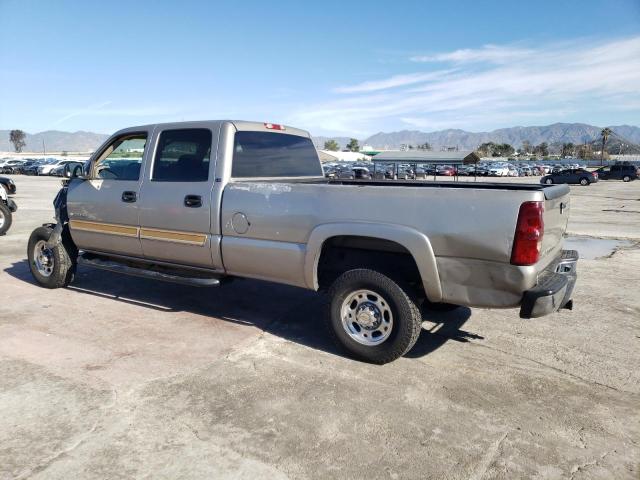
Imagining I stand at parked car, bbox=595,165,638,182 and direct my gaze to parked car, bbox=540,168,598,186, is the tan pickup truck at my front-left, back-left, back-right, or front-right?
front-left

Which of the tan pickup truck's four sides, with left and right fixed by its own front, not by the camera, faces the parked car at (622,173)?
right

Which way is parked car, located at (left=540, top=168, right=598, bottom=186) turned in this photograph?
to the viewer's left

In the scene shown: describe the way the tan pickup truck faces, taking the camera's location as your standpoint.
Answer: facing away from the viewer and to the left of the viewer

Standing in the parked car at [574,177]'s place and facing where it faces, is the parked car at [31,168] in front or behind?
in front

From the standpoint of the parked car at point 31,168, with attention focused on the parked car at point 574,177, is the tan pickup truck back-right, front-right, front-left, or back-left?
front-right

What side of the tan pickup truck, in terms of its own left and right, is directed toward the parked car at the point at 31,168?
front

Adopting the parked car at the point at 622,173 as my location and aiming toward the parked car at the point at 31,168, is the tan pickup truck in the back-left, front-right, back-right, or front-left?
front-left

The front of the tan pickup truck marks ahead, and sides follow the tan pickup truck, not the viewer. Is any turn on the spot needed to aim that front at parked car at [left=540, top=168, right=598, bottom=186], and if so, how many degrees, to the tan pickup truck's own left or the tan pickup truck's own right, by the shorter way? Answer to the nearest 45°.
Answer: approximately 90° to the tan pickup truck's own right

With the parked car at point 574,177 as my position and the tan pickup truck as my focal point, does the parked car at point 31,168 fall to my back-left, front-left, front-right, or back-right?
front-right

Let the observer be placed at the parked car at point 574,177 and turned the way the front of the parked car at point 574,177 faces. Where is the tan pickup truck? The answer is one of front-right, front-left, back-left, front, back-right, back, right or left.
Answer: left

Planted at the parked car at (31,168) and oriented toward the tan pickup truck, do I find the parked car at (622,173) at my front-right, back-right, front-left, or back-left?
front-left
